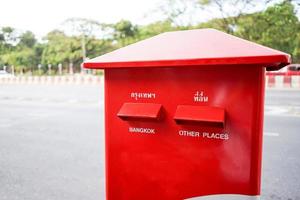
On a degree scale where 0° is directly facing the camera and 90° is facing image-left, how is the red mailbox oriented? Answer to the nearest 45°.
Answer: approximately 0°

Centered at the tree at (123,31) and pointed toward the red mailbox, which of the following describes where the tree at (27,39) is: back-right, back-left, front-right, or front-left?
back-right

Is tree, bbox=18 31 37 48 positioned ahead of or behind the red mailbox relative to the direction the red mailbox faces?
behind

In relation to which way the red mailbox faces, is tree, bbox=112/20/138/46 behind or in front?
behind
